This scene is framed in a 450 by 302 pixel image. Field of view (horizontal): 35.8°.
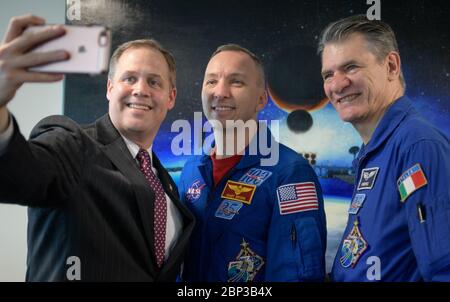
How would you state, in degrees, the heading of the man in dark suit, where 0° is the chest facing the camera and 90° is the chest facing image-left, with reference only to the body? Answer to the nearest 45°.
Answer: approximately 315°
